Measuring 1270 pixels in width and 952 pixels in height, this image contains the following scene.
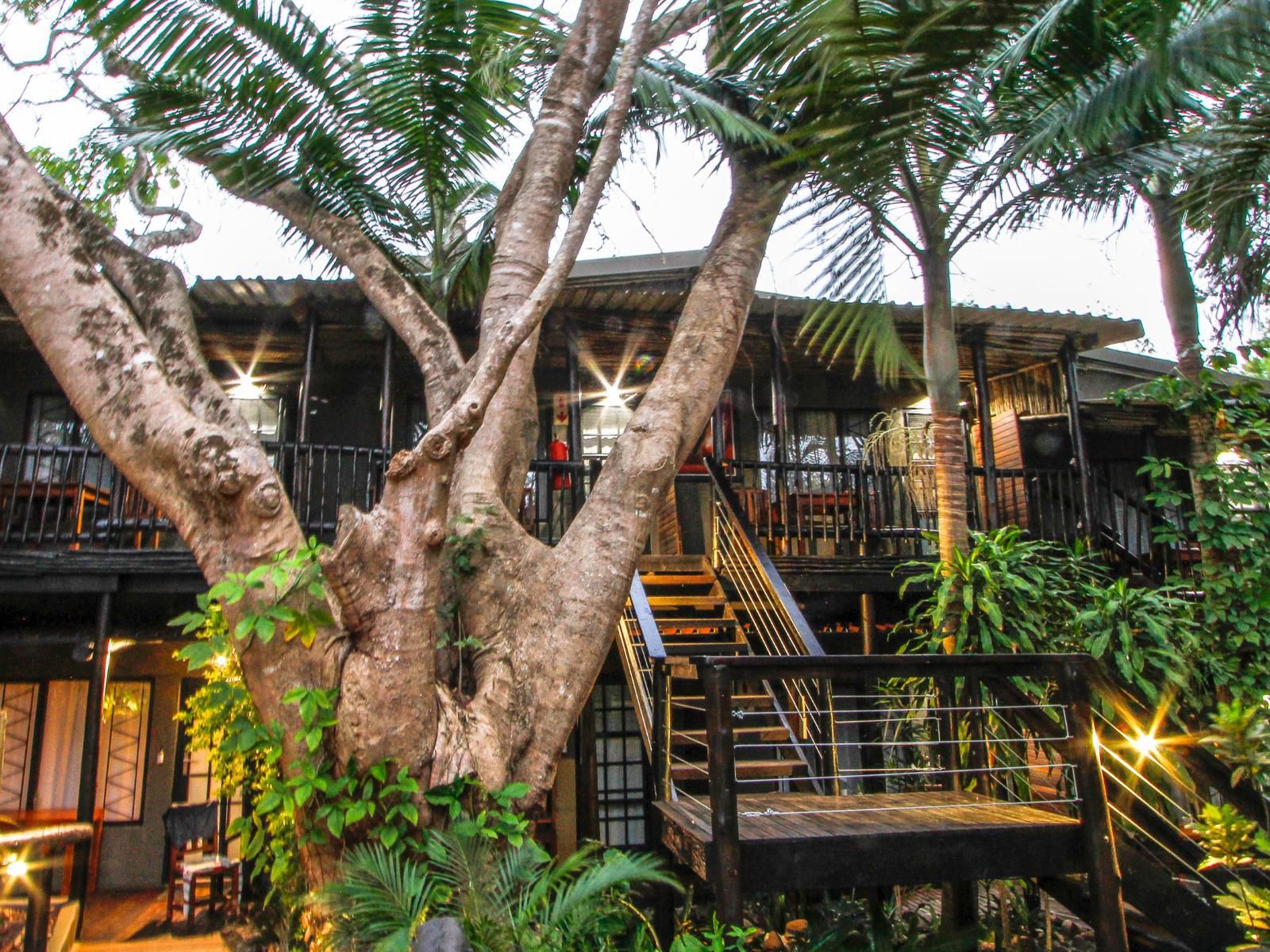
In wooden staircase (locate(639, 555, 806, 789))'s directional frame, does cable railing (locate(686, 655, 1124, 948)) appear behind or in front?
in front

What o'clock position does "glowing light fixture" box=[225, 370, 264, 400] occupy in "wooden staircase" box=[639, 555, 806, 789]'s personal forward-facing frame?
The glowing light fixture is roughly at 4 o'clock from the wooden staircase.

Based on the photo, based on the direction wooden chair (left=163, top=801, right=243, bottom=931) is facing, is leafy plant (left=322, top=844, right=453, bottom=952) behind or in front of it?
in front

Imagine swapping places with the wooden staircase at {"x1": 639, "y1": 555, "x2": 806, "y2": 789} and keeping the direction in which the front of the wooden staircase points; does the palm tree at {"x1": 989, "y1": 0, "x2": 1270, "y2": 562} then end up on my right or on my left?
on my left

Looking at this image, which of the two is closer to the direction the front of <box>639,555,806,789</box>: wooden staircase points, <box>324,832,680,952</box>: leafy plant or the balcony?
the leafy plant

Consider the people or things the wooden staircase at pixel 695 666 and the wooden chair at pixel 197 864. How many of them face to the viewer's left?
0

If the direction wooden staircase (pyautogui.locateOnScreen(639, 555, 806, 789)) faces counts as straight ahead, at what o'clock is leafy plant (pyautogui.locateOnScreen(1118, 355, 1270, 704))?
The leafy plant is roughly at 9 o'clock from the wooden staircase.

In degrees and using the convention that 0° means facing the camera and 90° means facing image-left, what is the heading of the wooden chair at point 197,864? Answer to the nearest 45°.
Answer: approximately 315°

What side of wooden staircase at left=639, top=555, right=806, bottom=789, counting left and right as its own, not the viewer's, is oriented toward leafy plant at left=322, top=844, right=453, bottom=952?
front
